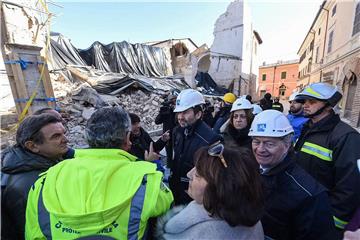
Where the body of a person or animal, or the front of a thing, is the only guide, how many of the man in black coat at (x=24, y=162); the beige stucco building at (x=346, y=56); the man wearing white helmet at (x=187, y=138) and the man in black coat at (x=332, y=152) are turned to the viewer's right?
1

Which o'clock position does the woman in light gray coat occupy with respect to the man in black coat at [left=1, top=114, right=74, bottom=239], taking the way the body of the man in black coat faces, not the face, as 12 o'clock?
The woman in light gray coat is roughly at 2 o'clock from the man in black coat.

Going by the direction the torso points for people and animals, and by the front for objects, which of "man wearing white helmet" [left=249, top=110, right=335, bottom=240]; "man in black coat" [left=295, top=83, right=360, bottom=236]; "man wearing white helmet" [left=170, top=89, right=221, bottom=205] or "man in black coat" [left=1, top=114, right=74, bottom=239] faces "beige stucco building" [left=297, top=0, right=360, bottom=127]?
"man in black coat" [left=1, top=114, right=74, bottom=239]

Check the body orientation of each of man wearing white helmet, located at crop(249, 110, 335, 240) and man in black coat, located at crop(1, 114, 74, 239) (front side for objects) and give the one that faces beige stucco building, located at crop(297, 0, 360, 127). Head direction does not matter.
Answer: the man in black coat

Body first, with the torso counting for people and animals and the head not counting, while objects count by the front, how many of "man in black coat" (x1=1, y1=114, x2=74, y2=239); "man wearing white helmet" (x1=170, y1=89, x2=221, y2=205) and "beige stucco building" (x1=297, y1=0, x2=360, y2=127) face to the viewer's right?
1

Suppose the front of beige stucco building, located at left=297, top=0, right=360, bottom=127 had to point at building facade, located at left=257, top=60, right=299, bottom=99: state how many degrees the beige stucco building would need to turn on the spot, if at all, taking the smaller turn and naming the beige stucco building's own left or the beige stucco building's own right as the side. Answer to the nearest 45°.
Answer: approximately 90° to the beige stucco building's own right

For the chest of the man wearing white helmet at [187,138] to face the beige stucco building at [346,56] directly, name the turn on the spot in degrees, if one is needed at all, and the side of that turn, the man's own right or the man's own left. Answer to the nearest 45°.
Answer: approximately 180°

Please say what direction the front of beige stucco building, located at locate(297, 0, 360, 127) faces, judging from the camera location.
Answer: facing to the left of the viewer

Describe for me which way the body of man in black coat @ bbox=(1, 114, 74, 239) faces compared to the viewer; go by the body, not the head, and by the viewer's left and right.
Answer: facing to the right of the viewer

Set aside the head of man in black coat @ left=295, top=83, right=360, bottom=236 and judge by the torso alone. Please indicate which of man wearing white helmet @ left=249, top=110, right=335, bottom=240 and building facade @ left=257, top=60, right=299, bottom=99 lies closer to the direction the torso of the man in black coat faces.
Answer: the man wearing white helmet

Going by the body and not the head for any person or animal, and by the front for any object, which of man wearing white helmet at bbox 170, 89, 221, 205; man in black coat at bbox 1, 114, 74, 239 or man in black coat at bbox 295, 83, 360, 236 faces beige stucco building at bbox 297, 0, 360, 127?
man in black coat at bbox 1, 114, 74, 239

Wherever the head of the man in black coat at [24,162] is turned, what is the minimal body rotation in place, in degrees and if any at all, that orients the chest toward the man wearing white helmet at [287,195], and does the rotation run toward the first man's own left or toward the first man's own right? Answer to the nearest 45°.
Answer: approximately 45° to the first man's own right

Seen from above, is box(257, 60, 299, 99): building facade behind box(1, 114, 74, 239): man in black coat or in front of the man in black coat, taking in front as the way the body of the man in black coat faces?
in front

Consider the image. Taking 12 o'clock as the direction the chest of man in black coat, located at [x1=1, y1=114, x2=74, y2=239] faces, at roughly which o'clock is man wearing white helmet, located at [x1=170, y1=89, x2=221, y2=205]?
The man wearing white helmet is roughly at 12 o'clock from the man in black coat.

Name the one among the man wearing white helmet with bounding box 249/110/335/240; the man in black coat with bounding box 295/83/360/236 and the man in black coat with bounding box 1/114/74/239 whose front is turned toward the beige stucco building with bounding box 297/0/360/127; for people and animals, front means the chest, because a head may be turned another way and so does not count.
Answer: the man in black coat with bounding box 1/114/74/239

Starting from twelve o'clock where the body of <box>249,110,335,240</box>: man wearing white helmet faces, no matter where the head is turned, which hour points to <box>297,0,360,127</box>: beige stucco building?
The beige stucco building is roughly at 5 o'clock from the man wearing white helmet.

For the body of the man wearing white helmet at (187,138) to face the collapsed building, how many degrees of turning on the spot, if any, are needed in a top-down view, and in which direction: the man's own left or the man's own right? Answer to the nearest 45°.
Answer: approximately 90° to the man's own right

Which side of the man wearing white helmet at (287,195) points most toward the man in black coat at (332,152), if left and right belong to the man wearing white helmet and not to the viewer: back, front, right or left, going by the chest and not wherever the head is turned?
back
